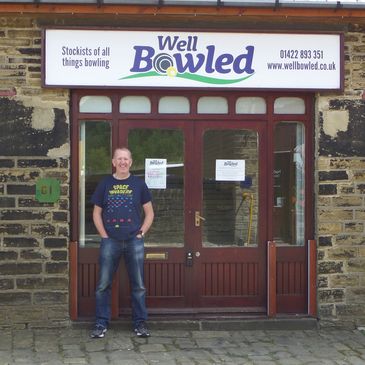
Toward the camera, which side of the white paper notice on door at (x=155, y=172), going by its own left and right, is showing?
front

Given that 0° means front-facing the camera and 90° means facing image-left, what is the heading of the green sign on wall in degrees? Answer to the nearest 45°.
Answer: approximately 0°

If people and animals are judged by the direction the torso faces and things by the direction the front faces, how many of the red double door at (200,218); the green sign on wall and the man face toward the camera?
3

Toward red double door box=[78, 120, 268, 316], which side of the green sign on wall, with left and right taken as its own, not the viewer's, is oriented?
left

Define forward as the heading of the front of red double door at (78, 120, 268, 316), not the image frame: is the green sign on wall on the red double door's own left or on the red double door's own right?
on the red double door's own right

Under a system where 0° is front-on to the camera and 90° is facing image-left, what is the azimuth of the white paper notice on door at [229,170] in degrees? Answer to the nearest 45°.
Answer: approximately 0°
